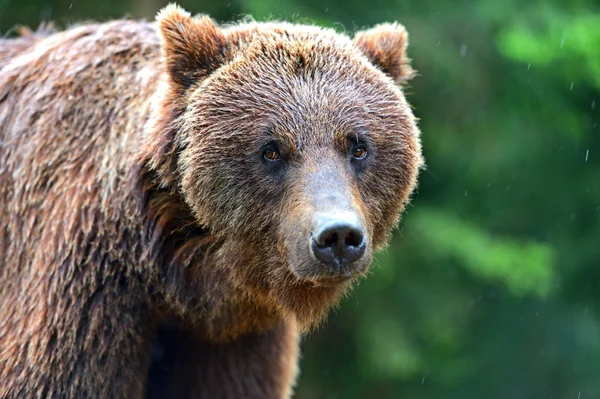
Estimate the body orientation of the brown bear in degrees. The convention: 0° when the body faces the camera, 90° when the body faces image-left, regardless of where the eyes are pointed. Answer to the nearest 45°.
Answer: approximately 315°
